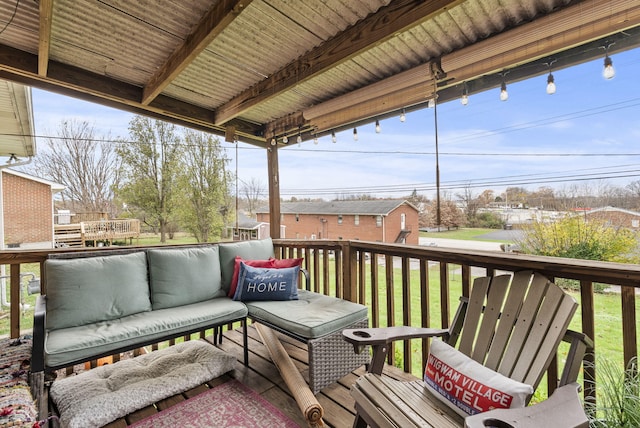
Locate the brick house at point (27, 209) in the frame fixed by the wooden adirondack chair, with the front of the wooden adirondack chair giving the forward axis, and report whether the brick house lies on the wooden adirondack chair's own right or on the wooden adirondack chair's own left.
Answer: on the wooden adirondack chair's own right

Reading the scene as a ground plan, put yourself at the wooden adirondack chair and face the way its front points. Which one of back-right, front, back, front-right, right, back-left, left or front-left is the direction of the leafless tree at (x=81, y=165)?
front-right

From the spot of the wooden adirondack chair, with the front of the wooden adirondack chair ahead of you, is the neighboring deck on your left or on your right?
on your right

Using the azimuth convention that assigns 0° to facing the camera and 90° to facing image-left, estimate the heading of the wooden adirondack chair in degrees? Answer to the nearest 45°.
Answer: approximately 45°

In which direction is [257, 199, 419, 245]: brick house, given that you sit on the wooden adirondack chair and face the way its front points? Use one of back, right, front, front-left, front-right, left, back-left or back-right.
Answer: right

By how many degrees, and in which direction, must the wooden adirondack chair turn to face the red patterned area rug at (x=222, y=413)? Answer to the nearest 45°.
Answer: approximately 45° to its right

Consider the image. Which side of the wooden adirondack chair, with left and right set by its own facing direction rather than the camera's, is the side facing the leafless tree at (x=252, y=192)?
right
